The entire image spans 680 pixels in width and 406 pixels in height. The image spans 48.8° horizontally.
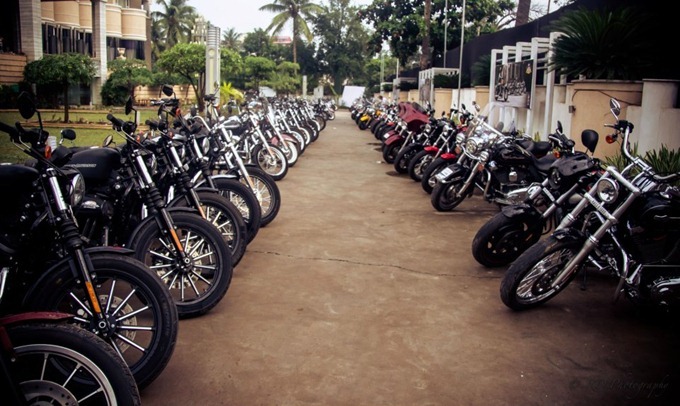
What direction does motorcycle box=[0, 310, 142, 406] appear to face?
to the viewer's right

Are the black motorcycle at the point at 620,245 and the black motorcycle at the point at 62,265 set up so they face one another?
yes

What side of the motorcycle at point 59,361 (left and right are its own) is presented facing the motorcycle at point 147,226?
left

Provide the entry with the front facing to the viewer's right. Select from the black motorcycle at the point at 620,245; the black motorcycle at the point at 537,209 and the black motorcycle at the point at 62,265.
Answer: the black motorcycle at the point at 62,265

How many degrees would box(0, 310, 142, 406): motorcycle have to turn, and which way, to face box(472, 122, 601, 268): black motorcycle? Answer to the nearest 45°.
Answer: approximately 45° to its left

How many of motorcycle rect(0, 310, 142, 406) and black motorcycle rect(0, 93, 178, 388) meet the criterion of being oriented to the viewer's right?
2

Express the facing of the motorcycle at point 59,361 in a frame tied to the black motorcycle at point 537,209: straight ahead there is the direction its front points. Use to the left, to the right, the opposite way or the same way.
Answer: the opposite way

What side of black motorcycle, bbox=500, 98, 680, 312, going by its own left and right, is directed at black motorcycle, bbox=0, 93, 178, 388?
front

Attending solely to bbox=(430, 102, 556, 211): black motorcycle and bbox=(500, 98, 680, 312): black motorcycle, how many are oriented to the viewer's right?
0

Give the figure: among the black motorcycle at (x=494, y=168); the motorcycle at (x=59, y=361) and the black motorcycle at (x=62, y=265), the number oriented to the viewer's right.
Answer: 2

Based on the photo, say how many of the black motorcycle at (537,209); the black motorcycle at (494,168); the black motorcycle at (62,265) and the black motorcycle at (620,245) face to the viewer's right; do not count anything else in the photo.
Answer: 1

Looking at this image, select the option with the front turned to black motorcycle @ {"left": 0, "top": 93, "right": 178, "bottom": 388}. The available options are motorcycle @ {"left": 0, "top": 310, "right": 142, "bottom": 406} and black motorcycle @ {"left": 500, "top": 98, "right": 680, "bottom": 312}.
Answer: black motorcycle @ {"left": 500, "top": 98, "right": 680, "bottom": 312}

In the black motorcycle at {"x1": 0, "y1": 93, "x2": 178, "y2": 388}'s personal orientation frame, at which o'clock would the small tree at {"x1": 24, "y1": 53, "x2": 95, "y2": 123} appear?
The small tree is roughly at 9 o'clock from the black motorcycle.

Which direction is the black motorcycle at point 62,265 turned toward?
to the viewer's right

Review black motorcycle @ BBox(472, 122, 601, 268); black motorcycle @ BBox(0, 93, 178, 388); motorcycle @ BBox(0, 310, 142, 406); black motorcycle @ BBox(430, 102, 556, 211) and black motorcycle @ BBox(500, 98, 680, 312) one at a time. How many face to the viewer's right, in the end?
2
